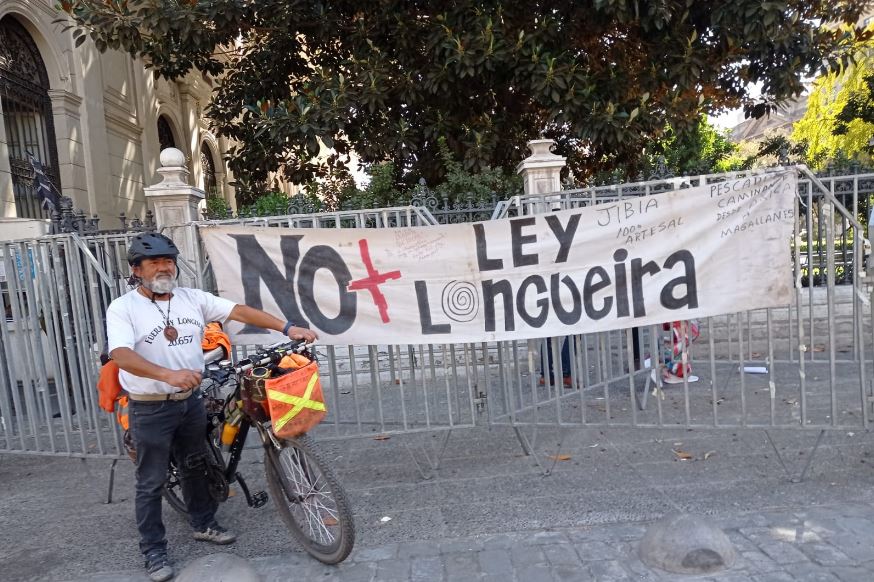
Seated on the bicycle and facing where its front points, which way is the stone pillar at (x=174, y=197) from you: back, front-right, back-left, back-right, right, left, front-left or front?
back-left

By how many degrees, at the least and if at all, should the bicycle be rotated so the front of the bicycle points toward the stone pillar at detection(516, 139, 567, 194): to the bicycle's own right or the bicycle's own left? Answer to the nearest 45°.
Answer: approximately 90° to the bicycle's own left

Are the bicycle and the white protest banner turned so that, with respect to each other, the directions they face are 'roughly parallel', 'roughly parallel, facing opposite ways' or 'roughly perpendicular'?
roughly perpendicular

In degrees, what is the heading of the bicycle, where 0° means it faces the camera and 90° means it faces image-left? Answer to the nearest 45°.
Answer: approximately 315°

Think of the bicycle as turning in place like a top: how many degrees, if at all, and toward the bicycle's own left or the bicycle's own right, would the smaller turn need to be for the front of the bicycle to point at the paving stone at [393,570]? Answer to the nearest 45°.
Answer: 0° — it already faces it

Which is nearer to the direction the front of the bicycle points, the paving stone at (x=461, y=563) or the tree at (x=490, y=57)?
the paving stone

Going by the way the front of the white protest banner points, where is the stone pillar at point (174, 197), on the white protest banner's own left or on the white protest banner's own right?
on the white protest banner's own right

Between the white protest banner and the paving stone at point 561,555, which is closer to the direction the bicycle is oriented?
the paving stone

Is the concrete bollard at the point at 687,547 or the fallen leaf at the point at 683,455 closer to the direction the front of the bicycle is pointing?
the concrete bollard

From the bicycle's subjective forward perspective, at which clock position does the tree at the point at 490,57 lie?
The tree is roughly at 9 o'clock from the bicycle.

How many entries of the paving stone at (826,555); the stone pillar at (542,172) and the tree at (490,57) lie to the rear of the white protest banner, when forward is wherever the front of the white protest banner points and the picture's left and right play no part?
2
